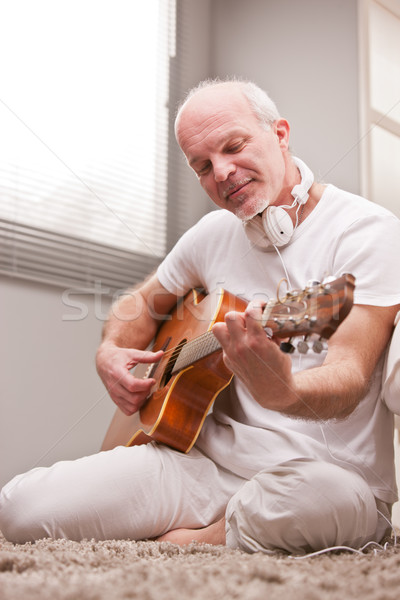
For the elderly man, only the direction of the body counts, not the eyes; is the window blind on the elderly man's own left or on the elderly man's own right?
on the elderly man's own right

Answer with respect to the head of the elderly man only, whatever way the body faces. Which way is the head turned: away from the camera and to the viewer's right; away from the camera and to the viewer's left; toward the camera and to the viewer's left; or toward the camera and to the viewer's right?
toward the camera and to the viewer's left

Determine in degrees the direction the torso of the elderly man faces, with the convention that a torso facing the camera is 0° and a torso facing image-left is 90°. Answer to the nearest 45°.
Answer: approximately 45°

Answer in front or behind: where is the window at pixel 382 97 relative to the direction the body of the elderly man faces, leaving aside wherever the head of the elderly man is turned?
behind
